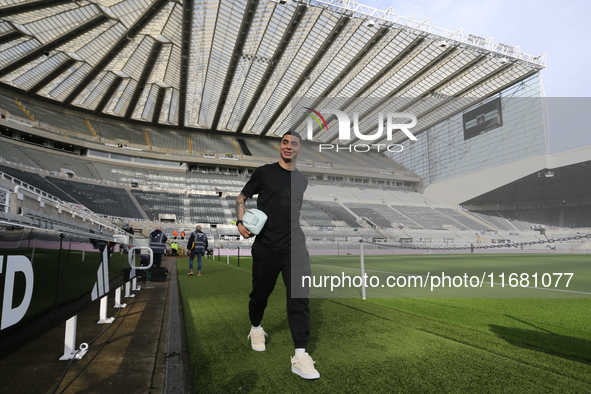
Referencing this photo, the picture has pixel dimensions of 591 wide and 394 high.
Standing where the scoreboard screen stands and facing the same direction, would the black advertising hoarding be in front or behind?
in front

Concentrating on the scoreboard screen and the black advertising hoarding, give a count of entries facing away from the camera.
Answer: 0

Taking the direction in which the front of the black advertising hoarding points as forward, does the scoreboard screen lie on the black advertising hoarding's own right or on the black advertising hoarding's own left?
on the black advertising hoarding's own left

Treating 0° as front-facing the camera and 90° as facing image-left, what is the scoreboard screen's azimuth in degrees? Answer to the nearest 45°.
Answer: approximately 45°

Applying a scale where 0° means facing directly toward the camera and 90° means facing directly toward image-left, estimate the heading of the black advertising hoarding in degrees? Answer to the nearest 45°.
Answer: approximately 315°
